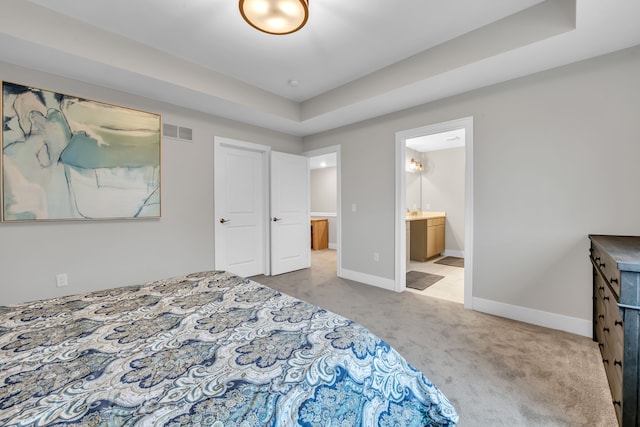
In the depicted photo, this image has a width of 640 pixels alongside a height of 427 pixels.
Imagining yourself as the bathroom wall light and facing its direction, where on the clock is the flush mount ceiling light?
The flush mount ceiling light is roughly at 2 o'clock from the bathroom wall light.

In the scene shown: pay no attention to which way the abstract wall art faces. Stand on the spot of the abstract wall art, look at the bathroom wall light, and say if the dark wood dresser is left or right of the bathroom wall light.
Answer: right

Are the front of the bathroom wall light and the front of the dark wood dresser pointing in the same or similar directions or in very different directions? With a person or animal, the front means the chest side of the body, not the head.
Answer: very different directions

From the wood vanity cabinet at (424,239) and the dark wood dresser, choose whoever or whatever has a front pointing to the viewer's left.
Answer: the dark wood dresser

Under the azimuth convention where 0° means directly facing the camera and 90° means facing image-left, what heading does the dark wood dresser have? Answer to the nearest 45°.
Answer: approximately 90°

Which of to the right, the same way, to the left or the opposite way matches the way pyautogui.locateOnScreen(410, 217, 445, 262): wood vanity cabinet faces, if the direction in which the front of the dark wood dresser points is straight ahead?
the opposite way

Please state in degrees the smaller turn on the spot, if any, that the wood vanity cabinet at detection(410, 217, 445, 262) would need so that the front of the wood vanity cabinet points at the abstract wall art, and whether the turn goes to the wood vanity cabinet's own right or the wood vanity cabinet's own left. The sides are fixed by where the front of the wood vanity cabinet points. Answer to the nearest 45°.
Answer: approximately 90° to the wood vanity cabinet's own right
